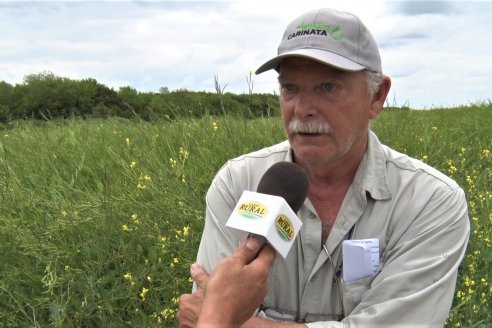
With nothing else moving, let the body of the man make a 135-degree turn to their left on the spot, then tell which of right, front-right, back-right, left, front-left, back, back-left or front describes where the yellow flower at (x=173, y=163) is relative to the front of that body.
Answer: back-left

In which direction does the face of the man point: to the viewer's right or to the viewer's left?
to the viewer's left

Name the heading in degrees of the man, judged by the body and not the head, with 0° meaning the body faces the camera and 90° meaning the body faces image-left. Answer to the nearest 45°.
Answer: approximately 45°

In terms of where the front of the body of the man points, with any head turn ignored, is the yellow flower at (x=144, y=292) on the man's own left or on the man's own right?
on the man's own right
